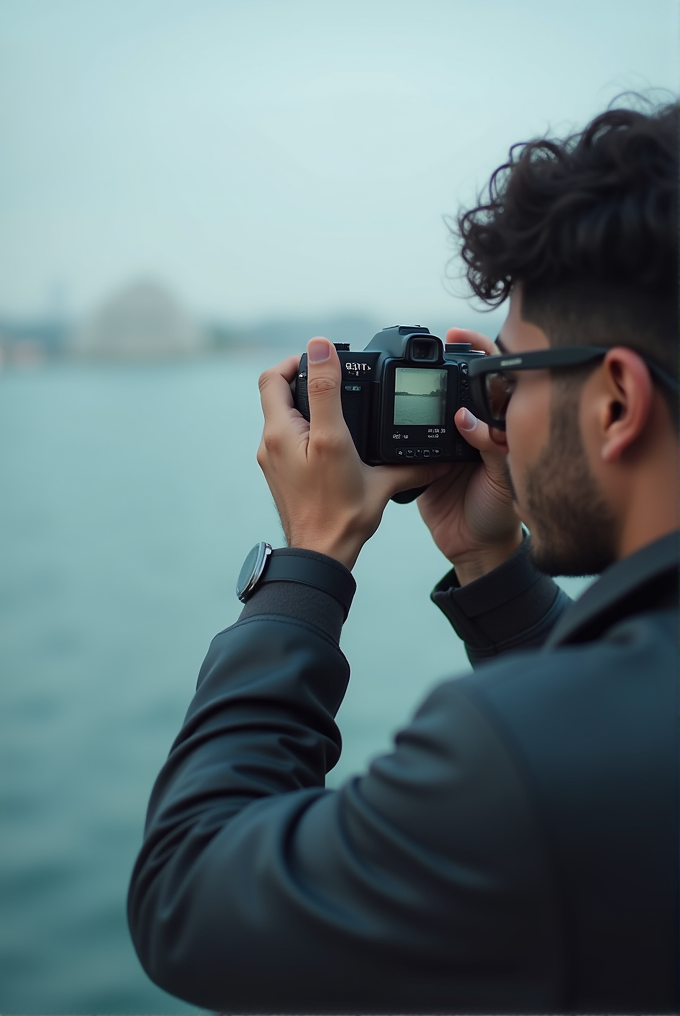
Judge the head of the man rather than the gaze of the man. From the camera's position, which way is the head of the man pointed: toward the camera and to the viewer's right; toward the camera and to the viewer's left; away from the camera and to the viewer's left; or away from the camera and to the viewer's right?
away from the camera and to the viewer's left

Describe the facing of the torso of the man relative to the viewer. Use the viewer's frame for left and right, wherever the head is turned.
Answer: facing away from the viewer and to the left of the viewer
